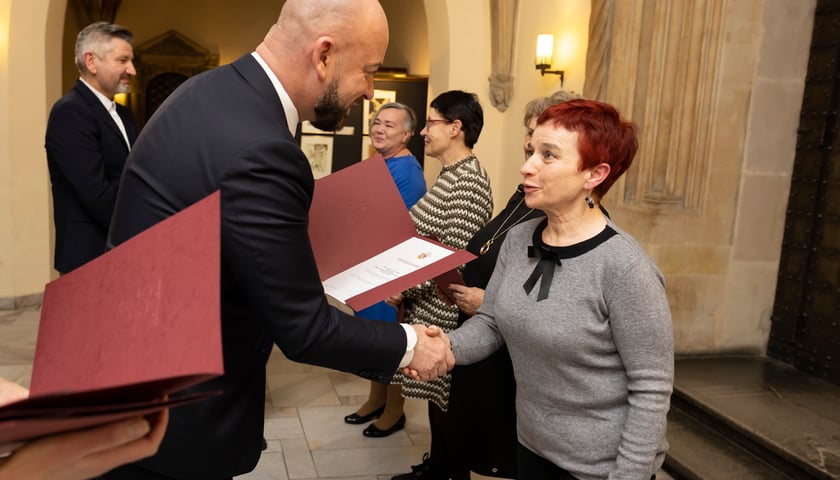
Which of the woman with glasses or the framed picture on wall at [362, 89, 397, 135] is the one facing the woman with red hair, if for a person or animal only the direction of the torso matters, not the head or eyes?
the framed picture on wall

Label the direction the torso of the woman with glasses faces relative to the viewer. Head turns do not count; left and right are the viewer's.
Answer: facing to the left of the viewer

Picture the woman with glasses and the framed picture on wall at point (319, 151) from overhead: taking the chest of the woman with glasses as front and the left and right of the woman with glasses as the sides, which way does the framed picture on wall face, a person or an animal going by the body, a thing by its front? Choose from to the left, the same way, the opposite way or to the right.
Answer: to the left

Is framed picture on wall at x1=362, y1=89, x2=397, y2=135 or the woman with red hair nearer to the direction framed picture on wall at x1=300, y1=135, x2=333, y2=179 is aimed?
the woman with red hair

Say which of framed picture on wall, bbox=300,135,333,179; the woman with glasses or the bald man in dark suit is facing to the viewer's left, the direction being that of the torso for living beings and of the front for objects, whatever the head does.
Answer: the woman with glasses

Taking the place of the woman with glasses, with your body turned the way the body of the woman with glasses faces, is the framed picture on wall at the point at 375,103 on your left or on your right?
on your right

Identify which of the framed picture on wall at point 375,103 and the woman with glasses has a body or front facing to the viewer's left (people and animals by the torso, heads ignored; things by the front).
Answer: the woman with glasses

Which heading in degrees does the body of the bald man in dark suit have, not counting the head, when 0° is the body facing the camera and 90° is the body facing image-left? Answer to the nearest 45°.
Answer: approximately 270°

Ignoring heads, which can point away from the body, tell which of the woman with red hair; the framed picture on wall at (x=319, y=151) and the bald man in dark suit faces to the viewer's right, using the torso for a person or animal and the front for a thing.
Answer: the bald man in dark suit

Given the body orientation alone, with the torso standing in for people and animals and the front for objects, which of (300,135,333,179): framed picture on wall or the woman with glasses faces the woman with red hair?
the framed picture on wall

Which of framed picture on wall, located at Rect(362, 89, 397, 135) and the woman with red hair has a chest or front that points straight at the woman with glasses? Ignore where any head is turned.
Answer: the framed picture on wall

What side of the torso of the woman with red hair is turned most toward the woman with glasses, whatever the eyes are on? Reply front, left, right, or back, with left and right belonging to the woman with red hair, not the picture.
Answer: right
